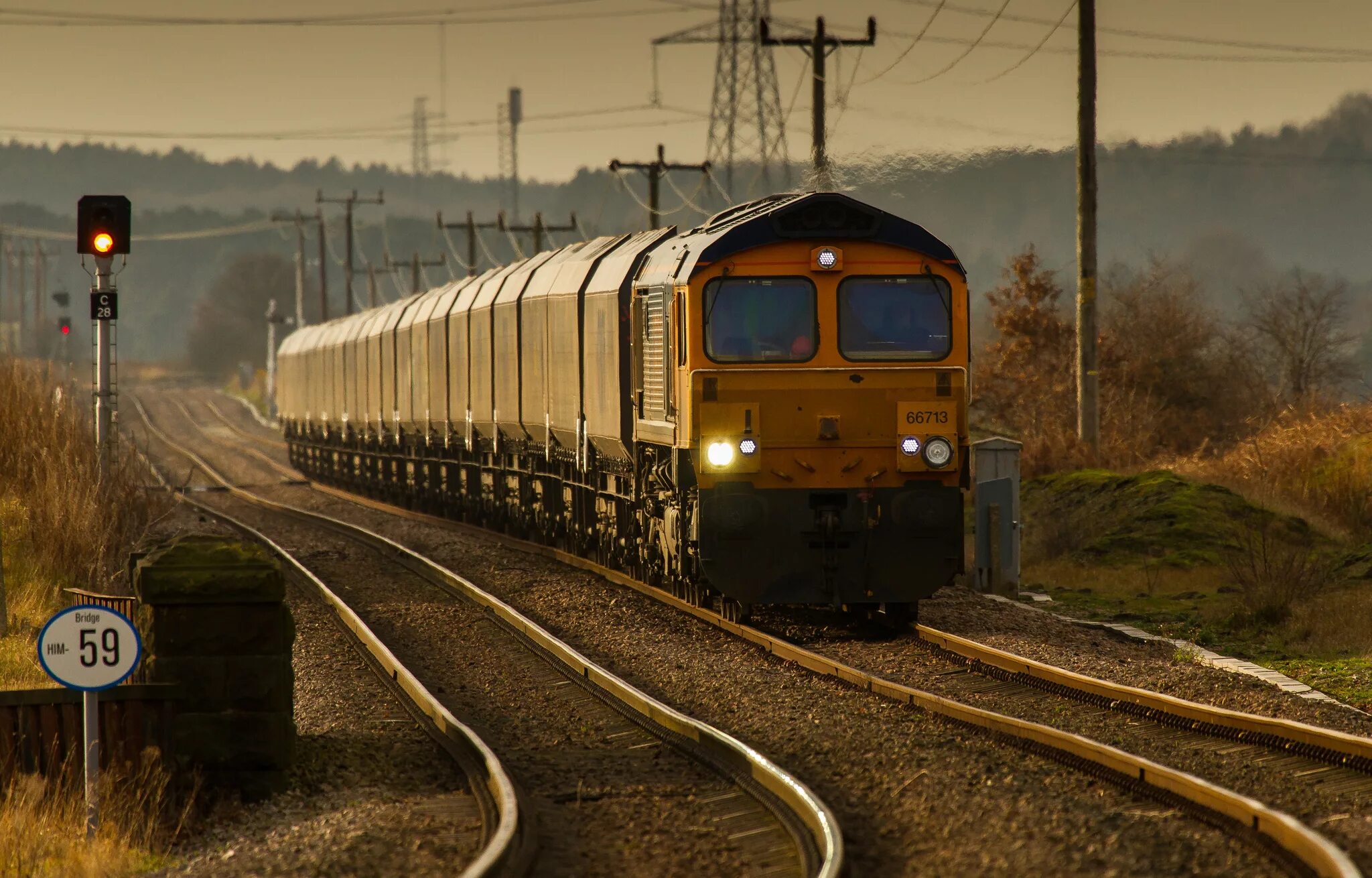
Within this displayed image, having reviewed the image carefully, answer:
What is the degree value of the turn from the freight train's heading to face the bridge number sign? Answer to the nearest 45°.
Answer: approximately 45° to its right

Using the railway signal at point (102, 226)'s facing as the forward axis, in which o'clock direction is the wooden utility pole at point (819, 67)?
The wooden utility pole is roughly at 8 o'clock from the railway signal.

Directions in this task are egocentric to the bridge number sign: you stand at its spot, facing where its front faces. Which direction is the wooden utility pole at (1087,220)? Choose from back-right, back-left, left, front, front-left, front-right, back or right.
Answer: back-left

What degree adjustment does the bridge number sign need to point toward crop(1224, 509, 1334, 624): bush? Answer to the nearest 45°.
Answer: approximately 90° to its left

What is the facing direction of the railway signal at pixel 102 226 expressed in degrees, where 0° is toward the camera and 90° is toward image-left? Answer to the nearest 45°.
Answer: approximately 0°

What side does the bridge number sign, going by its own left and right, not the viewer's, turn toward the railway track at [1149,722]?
left

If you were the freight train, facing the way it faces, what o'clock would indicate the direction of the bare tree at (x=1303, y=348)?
The bare tree is roughly at 7 o'clock from the freight train.

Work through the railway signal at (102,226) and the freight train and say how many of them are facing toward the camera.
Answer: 2

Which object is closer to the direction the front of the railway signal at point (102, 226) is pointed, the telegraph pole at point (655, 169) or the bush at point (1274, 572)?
the bush
